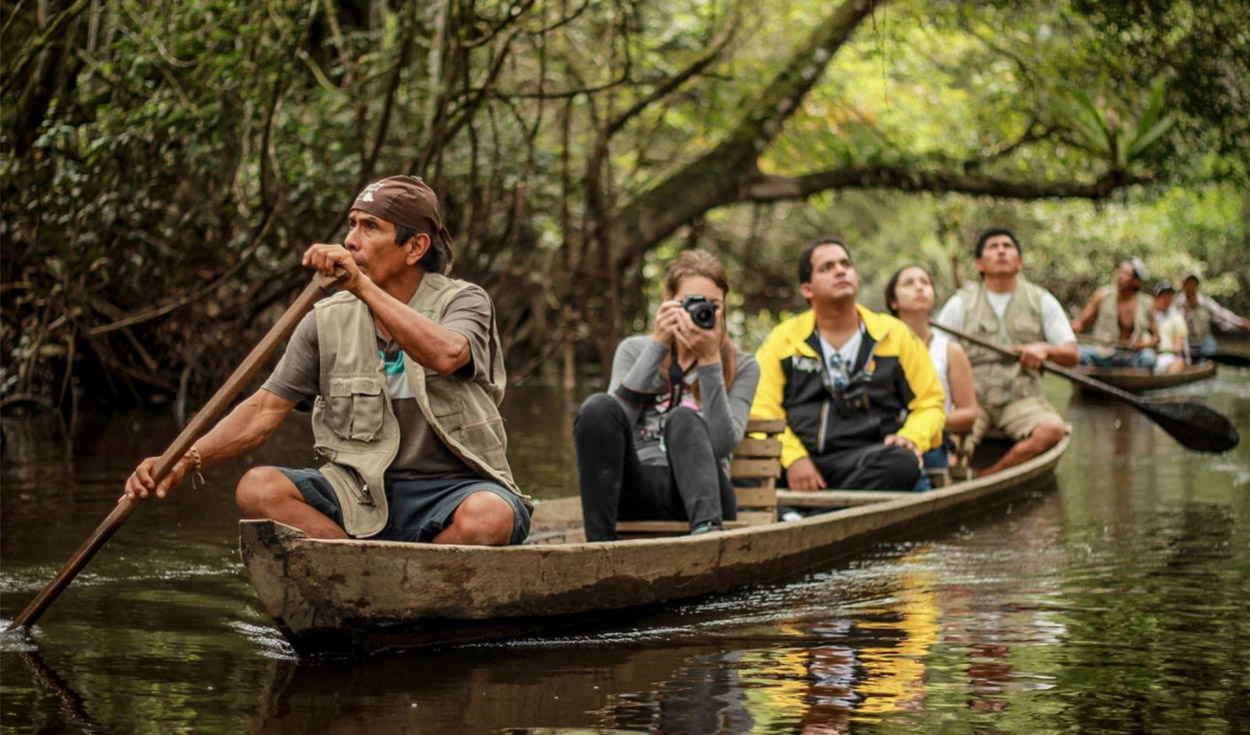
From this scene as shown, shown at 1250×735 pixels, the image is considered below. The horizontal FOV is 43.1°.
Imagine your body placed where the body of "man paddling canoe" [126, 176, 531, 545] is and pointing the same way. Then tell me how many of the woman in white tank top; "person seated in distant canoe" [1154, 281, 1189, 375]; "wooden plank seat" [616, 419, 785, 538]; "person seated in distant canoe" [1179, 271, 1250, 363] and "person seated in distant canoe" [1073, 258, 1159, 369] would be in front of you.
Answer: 0

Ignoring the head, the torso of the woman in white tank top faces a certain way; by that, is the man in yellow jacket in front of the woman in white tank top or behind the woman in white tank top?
in front

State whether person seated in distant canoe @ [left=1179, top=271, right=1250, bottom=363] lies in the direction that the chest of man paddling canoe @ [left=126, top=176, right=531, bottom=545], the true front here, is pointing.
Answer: no

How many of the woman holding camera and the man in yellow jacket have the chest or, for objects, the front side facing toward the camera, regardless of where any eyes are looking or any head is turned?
2

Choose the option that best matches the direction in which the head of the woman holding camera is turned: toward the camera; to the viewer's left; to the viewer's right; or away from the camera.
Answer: toward the camera

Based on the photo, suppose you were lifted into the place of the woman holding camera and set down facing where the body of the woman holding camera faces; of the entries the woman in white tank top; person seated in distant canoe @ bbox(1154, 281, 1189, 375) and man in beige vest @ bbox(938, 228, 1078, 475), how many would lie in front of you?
0

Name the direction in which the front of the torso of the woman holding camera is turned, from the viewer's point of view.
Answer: toward the camera

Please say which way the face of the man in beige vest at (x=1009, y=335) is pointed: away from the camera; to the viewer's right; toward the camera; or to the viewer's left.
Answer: toward the camera

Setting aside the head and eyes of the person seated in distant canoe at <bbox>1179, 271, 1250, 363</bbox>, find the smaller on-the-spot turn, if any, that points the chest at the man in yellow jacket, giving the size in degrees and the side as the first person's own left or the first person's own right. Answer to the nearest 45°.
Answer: approximately 45° to the first person's own left

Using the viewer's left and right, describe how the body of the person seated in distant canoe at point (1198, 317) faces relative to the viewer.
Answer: facing the viewer and to the left of the viewer

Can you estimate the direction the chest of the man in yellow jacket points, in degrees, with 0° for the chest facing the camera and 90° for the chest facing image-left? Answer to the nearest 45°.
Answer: approximately 0°

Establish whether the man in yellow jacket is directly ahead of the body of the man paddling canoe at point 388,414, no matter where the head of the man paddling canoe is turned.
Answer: no

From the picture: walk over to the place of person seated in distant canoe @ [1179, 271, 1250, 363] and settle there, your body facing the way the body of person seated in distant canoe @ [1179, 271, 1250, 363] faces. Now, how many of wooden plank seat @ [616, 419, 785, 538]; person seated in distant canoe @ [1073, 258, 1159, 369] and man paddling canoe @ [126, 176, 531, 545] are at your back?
0

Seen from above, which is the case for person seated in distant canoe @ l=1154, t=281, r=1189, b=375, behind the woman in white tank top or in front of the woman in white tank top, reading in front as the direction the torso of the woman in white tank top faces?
behind

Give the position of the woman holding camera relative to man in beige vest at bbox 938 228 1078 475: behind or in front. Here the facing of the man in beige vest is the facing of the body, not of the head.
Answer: in front

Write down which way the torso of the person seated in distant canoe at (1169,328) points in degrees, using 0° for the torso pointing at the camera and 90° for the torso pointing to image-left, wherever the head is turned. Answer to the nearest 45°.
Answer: approximately 45°

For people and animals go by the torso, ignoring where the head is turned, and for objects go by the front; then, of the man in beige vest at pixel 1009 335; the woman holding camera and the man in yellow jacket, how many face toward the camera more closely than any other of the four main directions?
3

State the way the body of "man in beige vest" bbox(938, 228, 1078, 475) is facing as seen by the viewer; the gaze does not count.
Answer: toward the camera
